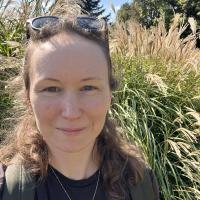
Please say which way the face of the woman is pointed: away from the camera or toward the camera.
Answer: toward the camera

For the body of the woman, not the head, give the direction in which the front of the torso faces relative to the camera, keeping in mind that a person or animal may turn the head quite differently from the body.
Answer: toward the camera
